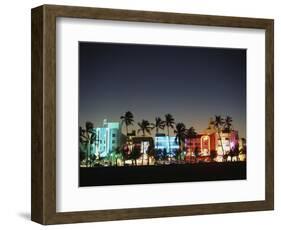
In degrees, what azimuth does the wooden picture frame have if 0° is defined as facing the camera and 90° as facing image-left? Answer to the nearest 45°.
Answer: approximately 315°

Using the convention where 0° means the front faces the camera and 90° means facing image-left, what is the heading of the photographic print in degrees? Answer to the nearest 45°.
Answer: approximately 315°
